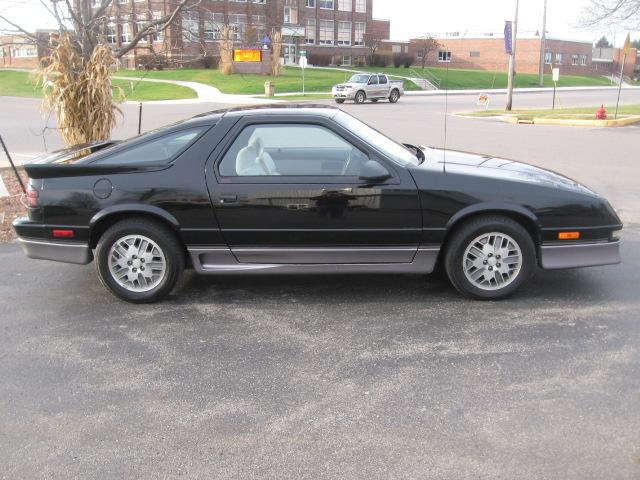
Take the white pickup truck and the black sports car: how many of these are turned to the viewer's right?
1

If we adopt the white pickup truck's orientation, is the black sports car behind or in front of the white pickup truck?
in front

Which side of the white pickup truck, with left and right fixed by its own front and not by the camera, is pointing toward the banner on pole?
left

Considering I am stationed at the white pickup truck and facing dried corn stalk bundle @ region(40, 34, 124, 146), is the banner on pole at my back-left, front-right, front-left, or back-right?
front-left

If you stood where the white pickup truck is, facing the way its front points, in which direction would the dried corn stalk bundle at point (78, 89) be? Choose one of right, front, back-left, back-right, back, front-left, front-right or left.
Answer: front-left

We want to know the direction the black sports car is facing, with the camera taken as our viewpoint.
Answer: facing to the right of the viewer

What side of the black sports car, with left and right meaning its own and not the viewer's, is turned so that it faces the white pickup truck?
left

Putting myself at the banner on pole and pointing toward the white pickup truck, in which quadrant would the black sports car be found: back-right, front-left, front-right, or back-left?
back-left

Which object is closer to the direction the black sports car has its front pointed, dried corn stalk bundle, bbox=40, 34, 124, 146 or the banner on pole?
the banner on pole

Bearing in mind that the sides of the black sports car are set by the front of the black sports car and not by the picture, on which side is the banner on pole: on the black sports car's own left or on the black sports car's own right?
on the black sports car's own left

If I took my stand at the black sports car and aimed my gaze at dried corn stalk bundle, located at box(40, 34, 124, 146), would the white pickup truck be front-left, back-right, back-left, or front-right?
front-right

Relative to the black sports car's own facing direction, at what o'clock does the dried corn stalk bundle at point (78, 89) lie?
The dried corn stalk bundle is roughly at 8 o'clock from the black sports car.
